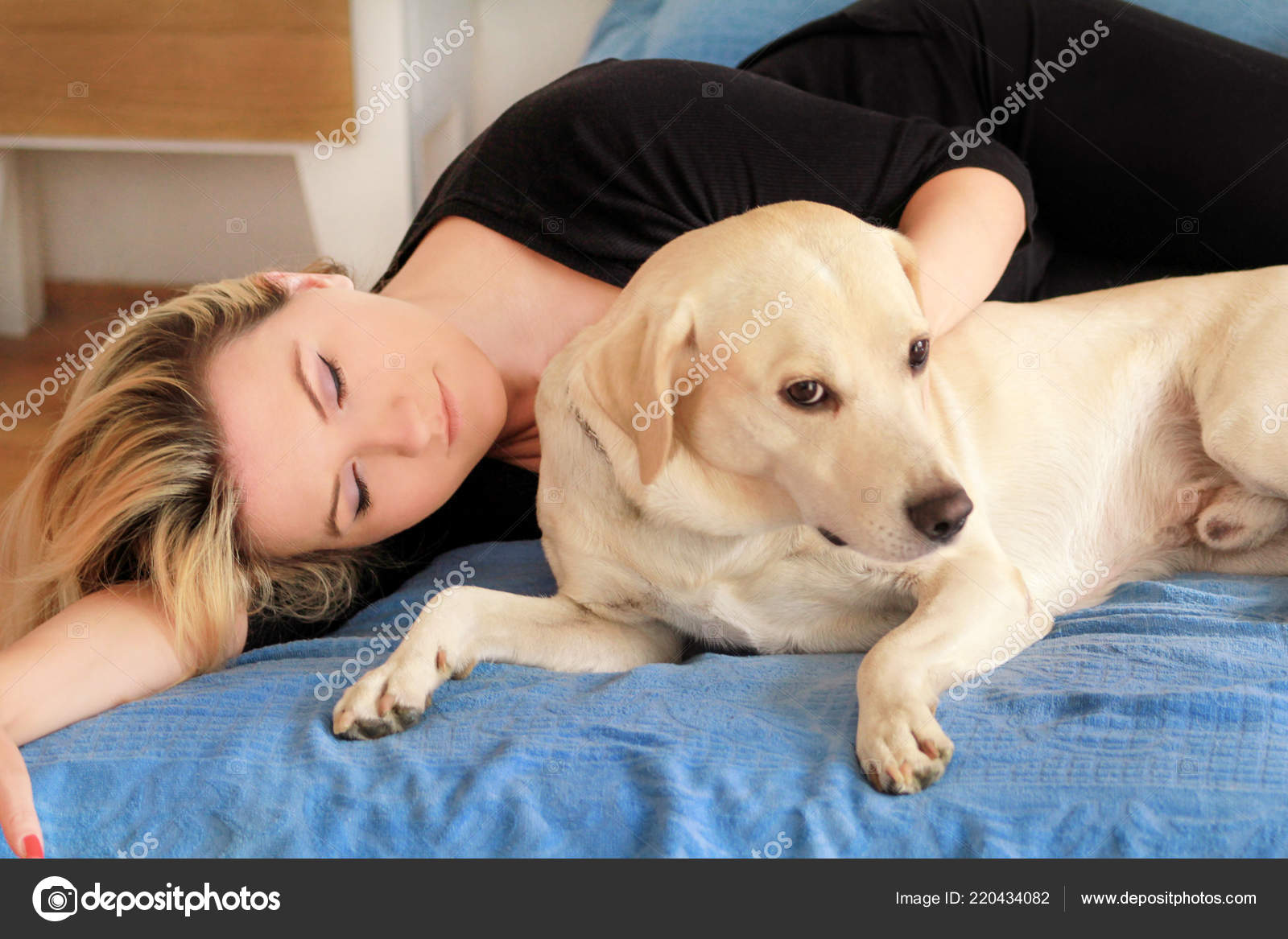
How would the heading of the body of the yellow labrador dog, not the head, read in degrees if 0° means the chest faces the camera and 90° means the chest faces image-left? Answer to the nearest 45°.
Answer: approximately 45°
